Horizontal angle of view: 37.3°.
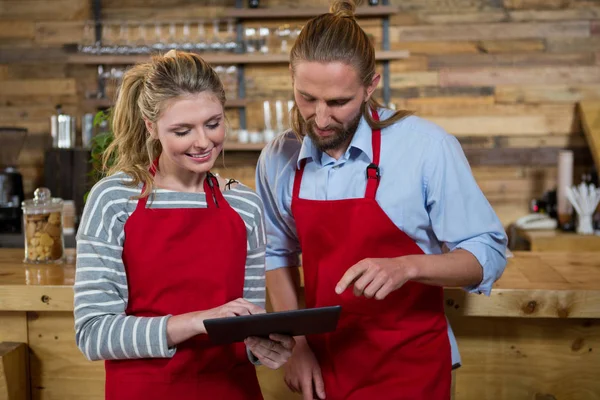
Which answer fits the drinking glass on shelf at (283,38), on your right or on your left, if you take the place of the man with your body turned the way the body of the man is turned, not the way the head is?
on your right

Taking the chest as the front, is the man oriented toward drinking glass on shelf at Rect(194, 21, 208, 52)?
no

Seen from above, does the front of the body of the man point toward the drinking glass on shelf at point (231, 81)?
no

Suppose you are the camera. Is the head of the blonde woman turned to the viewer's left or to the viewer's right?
to the viewer's right

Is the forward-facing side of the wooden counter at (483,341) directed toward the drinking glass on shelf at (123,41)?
no

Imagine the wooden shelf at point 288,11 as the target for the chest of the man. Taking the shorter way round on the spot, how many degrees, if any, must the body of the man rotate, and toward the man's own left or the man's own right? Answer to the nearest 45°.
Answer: approximately 135° to the man's own right

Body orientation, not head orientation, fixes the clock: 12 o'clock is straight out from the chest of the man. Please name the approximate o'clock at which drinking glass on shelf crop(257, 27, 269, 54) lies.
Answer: The drinking glass on shelf is roughly at 4 o'clock from the man.

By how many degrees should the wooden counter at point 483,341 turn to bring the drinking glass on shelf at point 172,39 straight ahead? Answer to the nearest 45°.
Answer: approximately 135° to its right

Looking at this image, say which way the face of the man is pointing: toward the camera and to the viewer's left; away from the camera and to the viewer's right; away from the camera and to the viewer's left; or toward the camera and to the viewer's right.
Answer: toward the camera and to the viewer's left

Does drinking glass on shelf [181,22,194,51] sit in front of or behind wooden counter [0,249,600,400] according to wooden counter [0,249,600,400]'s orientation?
behind

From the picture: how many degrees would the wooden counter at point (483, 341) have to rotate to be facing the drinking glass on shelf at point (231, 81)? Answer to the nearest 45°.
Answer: approximately 180°

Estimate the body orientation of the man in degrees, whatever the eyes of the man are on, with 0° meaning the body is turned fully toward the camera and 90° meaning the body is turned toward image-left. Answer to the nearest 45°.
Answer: approximately 45°

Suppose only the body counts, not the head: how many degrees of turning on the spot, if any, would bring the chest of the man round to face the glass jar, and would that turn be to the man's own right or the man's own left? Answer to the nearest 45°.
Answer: approximately 90° to the man's own right

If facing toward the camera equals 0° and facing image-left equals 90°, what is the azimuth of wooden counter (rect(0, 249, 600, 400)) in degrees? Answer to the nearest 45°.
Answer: approximately 0°

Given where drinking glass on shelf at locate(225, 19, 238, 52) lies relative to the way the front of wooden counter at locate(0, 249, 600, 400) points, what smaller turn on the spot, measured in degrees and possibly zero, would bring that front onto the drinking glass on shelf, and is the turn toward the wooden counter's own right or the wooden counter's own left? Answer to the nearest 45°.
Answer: approximately 180°

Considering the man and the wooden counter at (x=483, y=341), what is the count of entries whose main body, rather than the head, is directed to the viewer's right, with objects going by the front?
0
